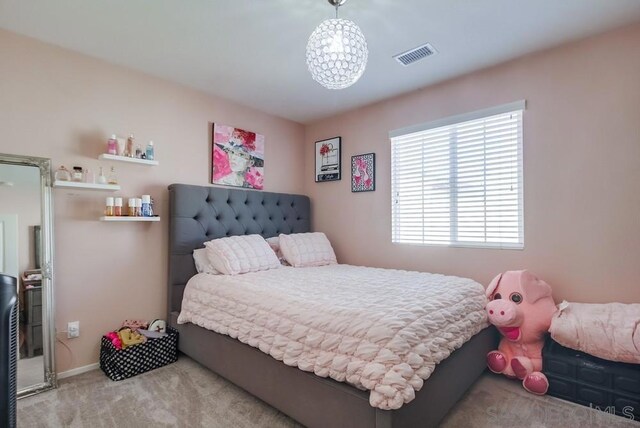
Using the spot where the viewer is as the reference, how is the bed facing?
facing the viewer and to the right of the viewer

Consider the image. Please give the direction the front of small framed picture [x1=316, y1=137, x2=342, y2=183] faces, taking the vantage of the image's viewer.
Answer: facing the viewer and to the left of the viewer

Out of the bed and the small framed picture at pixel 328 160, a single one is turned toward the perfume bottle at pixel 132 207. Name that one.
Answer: the small framed picture

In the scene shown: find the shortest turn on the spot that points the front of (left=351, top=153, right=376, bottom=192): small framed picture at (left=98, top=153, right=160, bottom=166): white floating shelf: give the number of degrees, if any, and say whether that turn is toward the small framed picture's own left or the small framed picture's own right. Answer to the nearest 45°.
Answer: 0° — it already faces it

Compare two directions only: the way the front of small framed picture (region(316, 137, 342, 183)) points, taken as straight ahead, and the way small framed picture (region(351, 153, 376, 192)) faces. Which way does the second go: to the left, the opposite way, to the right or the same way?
the same way

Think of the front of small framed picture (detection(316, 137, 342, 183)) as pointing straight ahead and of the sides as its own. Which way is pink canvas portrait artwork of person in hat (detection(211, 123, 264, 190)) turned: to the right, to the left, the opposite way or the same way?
to the left

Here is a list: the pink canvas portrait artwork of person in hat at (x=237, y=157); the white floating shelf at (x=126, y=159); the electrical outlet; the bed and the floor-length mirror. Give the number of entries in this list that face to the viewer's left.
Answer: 0

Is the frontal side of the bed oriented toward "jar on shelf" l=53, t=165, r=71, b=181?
no

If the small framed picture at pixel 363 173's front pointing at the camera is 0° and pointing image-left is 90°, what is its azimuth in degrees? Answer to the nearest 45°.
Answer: approximately 45°

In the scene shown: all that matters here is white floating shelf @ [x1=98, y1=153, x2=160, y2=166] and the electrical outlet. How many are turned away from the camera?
0

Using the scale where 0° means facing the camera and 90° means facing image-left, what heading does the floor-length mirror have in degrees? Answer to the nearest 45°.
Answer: approximately 315°

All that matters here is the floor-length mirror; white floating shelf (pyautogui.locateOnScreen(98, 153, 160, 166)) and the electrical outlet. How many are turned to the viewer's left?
0

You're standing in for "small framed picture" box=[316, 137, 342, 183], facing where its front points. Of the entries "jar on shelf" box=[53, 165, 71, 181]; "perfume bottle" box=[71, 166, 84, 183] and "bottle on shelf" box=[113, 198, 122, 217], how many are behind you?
0

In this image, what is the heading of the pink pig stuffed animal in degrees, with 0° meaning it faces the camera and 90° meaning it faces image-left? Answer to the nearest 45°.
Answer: approximately 45°
